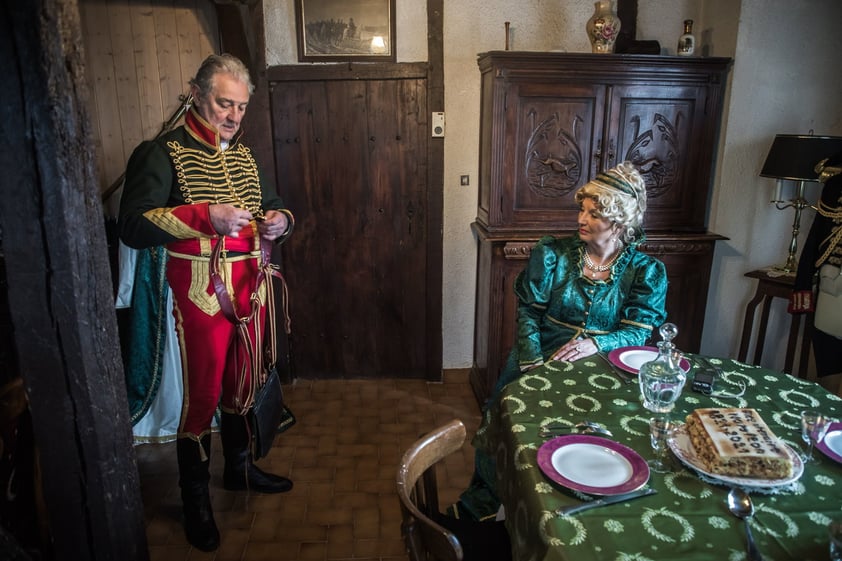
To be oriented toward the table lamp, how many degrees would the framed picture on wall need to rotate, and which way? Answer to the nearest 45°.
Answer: approximately 90° to its left

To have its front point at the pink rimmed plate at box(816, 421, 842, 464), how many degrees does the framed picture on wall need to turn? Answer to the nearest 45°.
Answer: approximately 45° to its left

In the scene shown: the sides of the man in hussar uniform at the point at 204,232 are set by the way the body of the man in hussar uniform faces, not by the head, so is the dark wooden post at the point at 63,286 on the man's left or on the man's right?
on the man's right

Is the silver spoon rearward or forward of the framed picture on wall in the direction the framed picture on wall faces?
forward

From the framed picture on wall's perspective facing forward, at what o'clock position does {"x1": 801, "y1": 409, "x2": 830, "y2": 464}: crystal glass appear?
The crystal glass is roughly at 11 o'clock from the framed picture on wall.

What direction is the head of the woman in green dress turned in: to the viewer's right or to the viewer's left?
to the viewer's left

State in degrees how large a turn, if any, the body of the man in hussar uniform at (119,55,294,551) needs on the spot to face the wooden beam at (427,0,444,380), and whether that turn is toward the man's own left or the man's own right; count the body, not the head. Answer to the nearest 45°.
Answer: approximately 90° to the man's own left

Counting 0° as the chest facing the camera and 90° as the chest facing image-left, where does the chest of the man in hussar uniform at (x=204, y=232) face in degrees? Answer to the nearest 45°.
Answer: approximately 315°

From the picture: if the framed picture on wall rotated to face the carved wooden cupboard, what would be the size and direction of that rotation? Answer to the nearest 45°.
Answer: approximately 90° to its left

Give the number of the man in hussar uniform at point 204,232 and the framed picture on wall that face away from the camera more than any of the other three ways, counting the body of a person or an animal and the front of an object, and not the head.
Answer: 0

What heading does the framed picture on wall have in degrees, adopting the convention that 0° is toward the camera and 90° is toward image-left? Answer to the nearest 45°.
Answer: approximately 0°
